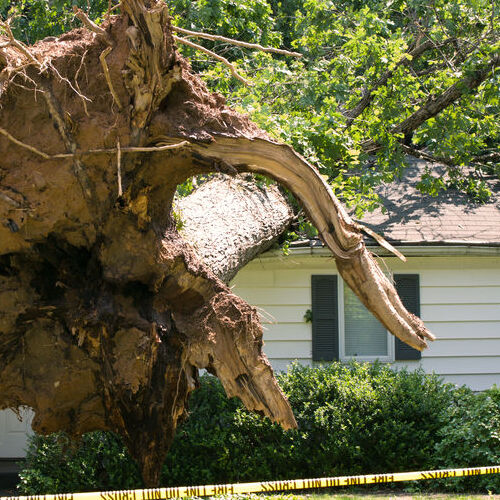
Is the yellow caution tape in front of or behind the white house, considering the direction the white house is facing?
in front

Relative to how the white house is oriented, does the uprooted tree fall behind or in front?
in front

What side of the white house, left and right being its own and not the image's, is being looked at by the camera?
front

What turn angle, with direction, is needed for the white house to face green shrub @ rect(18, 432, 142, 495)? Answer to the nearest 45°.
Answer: approximately 45° to its right

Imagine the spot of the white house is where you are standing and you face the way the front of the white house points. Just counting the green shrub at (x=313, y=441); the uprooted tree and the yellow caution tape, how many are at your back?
0

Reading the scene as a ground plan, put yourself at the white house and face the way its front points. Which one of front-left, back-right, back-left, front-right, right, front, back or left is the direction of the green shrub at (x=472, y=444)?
front
